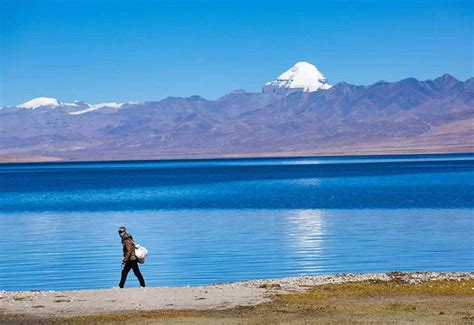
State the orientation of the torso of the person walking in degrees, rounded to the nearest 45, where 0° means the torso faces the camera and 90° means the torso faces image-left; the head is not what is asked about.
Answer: approximately 90°
